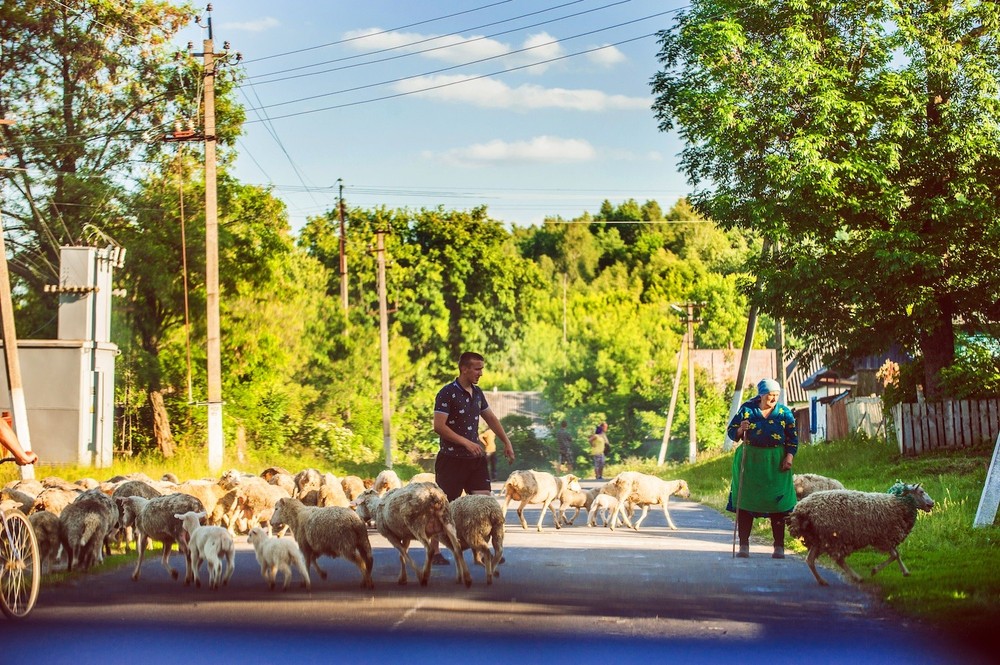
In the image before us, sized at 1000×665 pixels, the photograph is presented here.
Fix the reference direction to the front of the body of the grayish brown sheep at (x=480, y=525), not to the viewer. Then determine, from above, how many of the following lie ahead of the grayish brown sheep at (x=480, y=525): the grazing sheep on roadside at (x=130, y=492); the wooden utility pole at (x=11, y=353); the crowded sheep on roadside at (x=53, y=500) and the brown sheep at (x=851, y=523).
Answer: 3

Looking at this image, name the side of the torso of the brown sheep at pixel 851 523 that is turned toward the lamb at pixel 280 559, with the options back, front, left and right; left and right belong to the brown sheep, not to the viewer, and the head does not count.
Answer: back

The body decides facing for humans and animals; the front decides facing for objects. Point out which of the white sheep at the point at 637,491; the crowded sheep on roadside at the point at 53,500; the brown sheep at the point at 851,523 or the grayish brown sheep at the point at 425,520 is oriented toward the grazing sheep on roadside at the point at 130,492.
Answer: the grayish brown sheep at the point at 425,520

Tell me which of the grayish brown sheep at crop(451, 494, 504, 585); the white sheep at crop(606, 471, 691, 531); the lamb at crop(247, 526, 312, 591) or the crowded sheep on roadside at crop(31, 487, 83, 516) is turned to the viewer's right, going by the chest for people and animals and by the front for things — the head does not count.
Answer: the white sheep at crop(606, 471, 691, 531)

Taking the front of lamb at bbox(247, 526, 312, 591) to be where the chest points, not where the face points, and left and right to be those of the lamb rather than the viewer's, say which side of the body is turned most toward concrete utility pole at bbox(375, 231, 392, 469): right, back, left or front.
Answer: right

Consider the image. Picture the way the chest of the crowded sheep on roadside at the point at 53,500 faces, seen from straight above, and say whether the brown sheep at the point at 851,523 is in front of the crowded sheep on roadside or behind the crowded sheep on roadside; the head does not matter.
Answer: behind

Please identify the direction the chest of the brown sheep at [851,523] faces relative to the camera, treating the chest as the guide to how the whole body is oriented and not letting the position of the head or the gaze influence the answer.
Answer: to the viewer's right

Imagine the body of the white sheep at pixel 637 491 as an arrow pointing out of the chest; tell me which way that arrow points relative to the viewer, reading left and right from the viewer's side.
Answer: facing to the right of the viewer

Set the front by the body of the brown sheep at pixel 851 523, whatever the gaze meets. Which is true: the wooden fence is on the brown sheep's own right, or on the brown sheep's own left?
on the brown sheep's own left

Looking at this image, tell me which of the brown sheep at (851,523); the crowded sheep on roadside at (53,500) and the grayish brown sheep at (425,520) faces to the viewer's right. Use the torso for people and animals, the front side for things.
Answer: the brown sheep at (851,523)

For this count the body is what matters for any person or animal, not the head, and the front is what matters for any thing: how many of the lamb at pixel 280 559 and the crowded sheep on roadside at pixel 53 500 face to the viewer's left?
2

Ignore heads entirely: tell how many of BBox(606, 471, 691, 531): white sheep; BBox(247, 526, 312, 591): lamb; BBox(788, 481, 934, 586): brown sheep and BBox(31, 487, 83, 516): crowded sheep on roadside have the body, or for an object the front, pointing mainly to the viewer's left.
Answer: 2

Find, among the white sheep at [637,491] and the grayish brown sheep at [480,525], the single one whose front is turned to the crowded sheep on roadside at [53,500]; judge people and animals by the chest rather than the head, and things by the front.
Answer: the grayish brown sheep at [480,525]

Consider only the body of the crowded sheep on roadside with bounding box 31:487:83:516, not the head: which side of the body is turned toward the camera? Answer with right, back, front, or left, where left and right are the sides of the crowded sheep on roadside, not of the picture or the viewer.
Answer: left

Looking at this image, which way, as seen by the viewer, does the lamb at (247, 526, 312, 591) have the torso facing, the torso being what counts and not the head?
to the viewer's left
